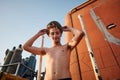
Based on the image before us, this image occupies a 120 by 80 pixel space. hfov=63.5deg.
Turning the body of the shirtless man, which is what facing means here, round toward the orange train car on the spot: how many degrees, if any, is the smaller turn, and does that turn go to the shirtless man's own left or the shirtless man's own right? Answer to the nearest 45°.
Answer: approximately 135° to the shirtless man's own left

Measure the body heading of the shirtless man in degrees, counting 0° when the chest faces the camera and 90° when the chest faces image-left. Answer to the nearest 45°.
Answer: approximately 0°
